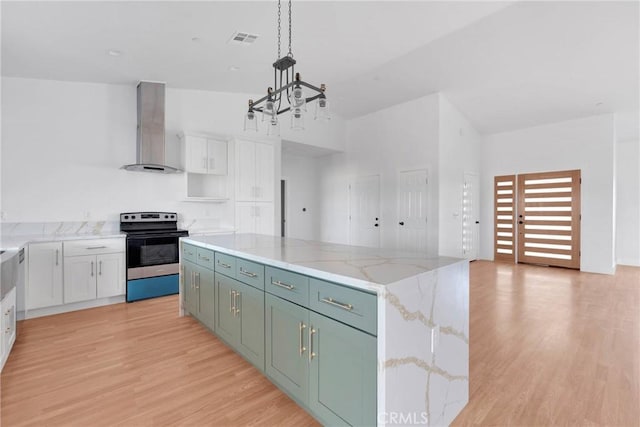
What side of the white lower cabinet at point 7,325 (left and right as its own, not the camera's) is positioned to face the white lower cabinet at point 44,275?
left

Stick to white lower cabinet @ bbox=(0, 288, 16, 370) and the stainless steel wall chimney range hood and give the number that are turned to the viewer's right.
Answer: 1

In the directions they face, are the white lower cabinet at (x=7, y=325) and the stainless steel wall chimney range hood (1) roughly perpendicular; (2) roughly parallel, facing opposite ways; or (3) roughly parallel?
roughly perpendicular

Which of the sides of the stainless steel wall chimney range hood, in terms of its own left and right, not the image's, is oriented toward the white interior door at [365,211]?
left

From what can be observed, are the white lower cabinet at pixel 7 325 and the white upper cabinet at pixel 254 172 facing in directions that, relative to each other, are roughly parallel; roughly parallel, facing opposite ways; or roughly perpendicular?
roughly perpendicular

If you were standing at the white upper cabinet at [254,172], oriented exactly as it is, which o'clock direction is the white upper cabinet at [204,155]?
the white upper cabinet at [204,155] is roughly at 4 o'clock from the white upper cabinet at [254,172].

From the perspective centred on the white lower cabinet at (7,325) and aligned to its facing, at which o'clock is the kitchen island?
The kitchen island is roughly at 2 o'clock from the white lower cabinet.

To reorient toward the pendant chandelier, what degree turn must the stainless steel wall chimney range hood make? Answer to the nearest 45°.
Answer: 0° — it already faces it

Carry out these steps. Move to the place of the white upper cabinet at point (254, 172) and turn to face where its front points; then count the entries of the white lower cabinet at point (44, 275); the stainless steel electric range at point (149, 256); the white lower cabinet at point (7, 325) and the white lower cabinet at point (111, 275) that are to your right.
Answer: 4

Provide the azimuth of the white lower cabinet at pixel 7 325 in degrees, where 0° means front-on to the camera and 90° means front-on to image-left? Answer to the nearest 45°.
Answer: approximately 270°
